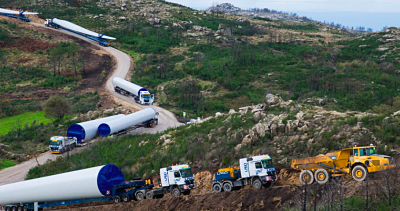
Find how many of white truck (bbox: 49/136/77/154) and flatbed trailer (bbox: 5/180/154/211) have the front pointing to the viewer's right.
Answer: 1

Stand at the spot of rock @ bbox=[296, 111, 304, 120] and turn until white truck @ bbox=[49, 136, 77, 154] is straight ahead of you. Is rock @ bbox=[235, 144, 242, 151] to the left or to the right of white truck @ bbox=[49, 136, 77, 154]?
left

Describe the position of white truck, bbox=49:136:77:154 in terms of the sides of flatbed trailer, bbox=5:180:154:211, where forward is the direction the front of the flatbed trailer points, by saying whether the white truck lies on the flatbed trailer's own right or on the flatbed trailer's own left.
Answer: on the flatbed trailer's own left

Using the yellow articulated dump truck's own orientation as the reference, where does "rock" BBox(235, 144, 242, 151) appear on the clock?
The rock is roughly at 7 o'clock from the yellow articulated dump truck.

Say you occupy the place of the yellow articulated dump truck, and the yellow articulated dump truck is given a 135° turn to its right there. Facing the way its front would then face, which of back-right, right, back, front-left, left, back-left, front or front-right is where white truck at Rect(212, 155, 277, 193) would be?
front-right

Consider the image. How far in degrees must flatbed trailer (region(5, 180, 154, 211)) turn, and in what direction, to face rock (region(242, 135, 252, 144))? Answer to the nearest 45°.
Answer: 0° — it already faces it

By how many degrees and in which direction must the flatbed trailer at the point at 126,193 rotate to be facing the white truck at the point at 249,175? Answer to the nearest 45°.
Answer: approximately 45° to its right

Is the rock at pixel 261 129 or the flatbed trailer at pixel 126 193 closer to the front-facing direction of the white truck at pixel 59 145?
the flatbed trailer

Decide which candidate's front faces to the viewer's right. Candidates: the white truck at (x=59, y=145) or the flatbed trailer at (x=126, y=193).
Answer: the flatbed trailer

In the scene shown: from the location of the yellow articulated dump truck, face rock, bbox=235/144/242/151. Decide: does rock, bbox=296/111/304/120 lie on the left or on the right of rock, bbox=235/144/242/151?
right

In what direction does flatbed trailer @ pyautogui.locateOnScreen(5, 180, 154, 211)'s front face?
to the viewer's right

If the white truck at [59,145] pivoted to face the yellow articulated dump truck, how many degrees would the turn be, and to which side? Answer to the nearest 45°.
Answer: approximately 90° to its left

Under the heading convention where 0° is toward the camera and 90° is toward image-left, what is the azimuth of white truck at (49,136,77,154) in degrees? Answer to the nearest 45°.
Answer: approximately 45°

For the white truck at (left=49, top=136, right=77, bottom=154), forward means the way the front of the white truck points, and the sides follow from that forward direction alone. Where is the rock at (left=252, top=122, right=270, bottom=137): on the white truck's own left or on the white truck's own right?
on the white truck's own left

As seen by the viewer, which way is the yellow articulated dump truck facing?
to the viewer's right
